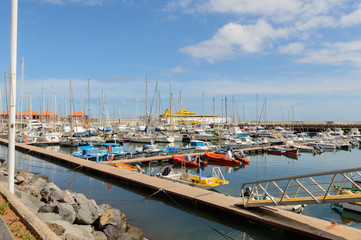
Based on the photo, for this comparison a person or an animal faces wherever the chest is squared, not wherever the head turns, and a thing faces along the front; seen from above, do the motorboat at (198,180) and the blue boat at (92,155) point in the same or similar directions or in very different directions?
very different directions

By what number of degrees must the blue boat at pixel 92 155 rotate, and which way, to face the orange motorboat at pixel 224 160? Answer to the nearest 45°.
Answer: approximately 135° to its right

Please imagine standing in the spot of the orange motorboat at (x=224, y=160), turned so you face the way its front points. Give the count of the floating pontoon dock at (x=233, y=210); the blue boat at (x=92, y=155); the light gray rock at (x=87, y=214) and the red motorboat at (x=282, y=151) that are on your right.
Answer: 1

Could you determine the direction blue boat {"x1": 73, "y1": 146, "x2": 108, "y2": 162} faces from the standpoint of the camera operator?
facing away from the viewer and to the left of the viewer

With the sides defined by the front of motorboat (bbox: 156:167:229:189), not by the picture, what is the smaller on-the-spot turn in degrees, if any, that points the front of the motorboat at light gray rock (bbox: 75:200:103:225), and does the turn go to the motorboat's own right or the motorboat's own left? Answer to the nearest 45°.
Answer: approximately 90° to the motorboat's own right
